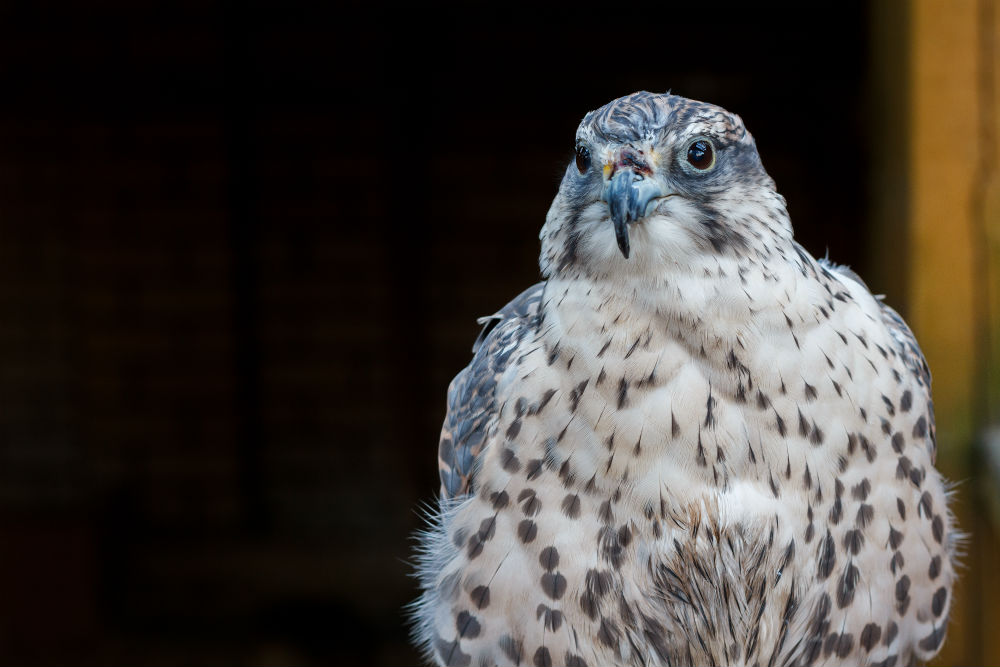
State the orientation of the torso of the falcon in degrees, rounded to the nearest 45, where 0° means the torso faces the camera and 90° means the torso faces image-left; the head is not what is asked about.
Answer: approximately 0°

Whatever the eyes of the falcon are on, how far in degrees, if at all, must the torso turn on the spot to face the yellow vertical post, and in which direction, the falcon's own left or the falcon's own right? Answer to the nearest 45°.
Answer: approximately 135° to the falcon's own left
